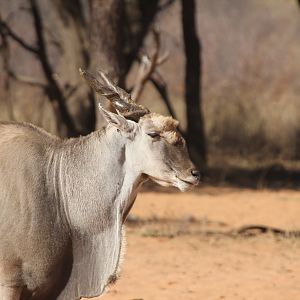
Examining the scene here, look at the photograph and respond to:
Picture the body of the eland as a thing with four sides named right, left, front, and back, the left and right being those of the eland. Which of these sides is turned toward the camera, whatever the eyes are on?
right

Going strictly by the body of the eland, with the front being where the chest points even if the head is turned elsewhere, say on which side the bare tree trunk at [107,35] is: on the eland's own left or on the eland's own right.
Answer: on the eland's own left

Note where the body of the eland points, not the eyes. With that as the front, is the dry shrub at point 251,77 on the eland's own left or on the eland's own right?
on the eland's own left
